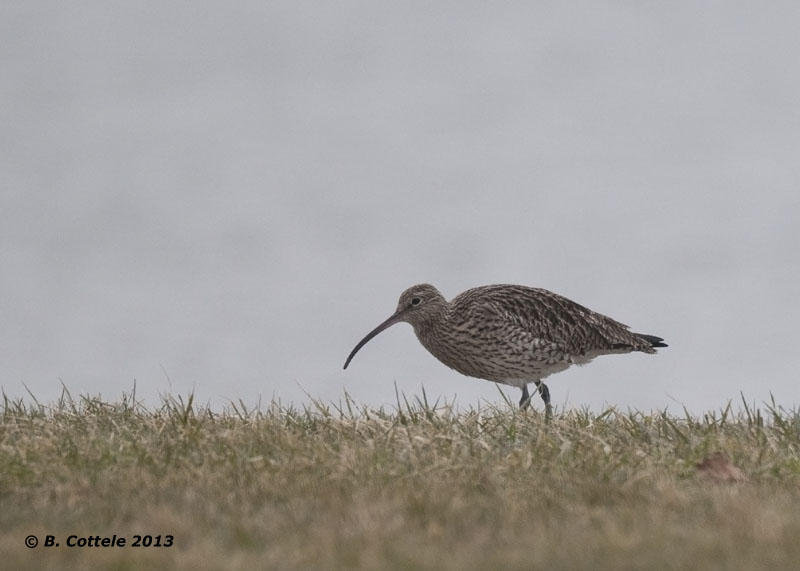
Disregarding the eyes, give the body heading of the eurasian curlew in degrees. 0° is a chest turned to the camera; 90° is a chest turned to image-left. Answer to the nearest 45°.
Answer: approximately 90°
